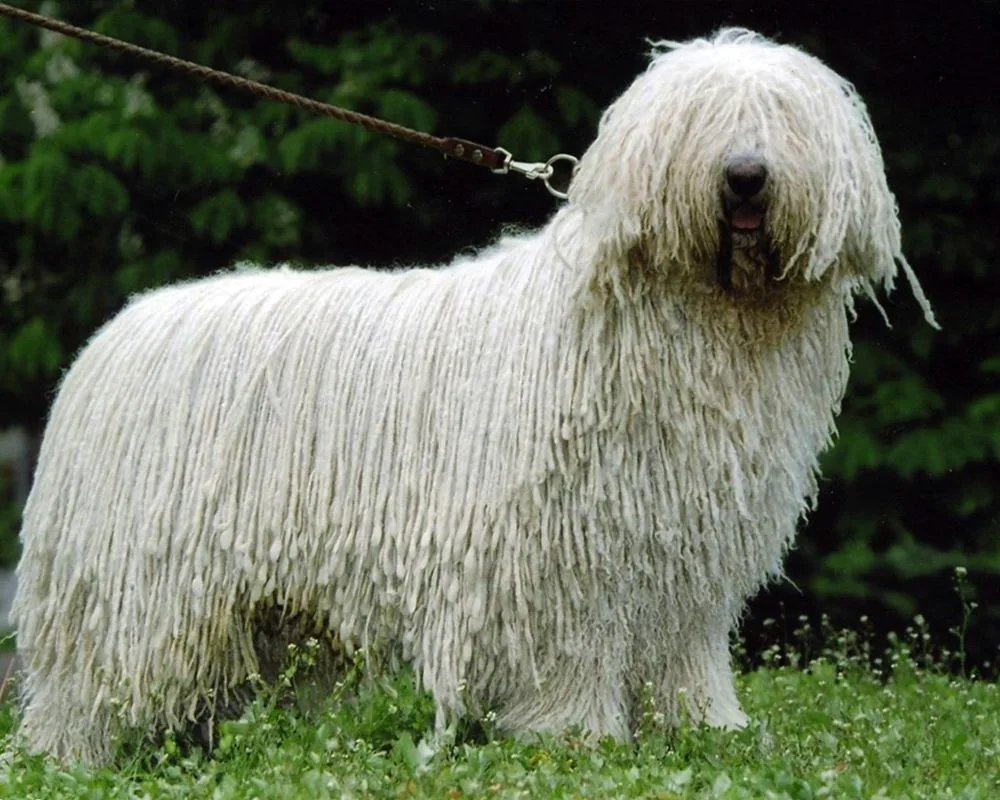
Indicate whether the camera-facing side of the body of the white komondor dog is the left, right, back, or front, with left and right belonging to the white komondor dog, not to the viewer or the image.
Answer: right
